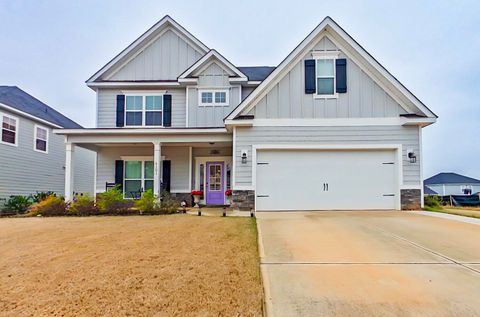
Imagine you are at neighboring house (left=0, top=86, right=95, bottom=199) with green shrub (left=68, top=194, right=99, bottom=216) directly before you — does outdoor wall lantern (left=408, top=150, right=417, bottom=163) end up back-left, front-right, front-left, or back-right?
front-left

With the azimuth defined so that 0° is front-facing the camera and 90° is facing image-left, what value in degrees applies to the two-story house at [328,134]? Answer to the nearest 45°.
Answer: approximately 0°

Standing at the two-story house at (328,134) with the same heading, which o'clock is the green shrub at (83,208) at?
The green shrub is roughly at 3 o'clock from the two-story house.

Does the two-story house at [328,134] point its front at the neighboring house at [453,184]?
no

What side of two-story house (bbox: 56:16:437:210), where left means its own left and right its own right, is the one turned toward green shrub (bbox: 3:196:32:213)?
right

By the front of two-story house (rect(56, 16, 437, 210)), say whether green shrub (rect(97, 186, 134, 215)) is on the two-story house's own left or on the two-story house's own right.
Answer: on the two-story house's own right

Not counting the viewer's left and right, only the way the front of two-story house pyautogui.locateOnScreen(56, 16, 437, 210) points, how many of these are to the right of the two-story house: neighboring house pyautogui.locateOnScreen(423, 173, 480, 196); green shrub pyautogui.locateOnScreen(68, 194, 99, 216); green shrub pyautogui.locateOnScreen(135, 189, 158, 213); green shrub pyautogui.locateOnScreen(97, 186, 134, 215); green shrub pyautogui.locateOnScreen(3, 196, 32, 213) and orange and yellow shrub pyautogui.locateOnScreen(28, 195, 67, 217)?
5

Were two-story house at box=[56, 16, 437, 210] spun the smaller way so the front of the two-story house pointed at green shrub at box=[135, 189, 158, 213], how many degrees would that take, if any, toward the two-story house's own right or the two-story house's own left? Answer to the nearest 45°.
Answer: approximately 90° to the two-story house's own right

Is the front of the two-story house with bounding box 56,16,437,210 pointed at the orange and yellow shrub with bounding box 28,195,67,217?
no
